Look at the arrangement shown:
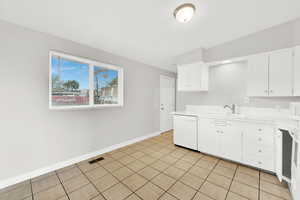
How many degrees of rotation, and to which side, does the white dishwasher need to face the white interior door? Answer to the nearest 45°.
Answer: approximately 90° to its right

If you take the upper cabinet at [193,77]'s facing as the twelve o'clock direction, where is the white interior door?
The white interior door is roughly at 3 o'clock from the upper cabinet.

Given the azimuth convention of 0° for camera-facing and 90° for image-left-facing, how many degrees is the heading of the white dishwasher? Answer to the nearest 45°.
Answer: approximately 45°

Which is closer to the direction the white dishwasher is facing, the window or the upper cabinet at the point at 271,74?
the window

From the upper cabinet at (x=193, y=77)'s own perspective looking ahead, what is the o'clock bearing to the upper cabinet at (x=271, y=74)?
the upper cabinet at (x=271, y=74) is roughly at 8 o'clock from the upper cabinet at (x=193, y=77).

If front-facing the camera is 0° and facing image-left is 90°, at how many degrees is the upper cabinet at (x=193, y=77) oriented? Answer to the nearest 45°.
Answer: approximately 45°
